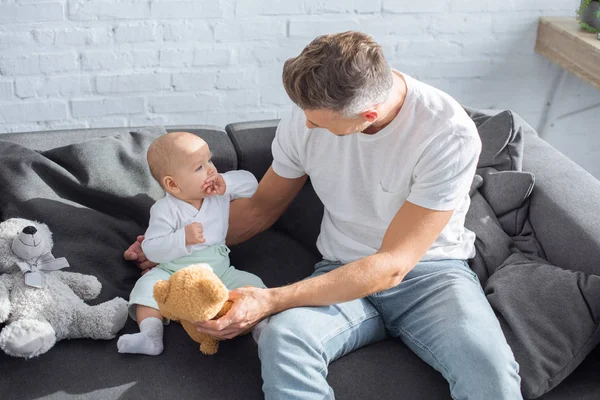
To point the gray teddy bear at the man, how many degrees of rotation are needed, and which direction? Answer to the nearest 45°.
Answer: approximately 45° to its left

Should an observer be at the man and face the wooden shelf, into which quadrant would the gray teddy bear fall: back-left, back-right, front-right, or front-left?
back-left

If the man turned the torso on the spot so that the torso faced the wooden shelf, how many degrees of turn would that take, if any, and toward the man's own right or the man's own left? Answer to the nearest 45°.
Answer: approximately 180°

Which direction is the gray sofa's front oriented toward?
toward the camera

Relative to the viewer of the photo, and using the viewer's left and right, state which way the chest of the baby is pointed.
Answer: facing the viewer and to the right of the viewer

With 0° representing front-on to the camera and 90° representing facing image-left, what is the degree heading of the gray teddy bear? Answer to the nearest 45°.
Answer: approximately 315°

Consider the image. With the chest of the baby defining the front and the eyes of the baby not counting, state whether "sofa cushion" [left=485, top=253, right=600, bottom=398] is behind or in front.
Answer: in front

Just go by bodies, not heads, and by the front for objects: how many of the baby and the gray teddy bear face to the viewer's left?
0

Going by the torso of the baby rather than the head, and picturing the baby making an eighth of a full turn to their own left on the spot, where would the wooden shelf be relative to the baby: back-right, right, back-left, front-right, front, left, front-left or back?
front-left

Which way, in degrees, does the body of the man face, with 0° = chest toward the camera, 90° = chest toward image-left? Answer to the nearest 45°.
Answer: approximately 45°

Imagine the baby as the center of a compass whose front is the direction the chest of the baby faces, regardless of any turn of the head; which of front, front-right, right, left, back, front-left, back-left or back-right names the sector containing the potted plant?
left

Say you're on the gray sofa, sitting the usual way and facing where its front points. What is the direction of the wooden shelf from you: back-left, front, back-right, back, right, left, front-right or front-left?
back-left

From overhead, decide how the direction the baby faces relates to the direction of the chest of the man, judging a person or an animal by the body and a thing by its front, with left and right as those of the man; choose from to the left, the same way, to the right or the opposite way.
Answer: to the left

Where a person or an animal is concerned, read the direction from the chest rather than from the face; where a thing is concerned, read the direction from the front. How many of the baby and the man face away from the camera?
0

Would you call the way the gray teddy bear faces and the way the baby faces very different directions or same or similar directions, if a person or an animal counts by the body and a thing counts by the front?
same or similar directions

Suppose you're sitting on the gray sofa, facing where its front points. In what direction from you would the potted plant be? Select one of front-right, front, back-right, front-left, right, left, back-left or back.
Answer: back-left

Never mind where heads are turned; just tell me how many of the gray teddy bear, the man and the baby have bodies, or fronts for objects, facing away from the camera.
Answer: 0
